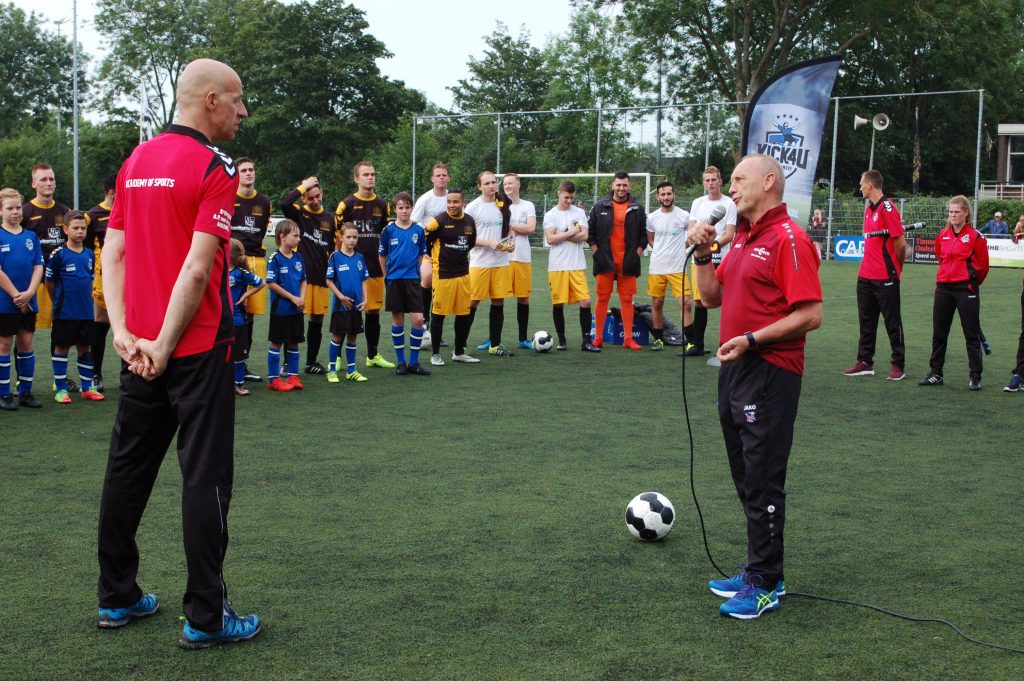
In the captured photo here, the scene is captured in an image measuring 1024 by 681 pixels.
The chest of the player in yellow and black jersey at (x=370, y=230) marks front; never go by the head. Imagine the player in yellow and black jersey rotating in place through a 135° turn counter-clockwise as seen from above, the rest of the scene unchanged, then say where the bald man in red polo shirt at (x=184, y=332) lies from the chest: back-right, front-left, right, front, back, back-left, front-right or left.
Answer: back

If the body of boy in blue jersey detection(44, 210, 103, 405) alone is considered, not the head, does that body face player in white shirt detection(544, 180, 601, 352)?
no

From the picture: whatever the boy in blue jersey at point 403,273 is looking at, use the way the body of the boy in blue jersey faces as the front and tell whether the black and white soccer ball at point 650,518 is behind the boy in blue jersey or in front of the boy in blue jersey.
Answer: in front

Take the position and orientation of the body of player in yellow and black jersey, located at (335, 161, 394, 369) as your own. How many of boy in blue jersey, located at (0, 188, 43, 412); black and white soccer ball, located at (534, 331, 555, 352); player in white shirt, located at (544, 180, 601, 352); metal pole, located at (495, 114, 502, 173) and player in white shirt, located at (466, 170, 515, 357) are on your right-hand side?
1

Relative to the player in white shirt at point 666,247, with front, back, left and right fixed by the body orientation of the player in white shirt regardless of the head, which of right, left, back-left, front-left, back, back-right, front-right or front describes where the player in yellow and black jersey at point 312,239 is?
front-right

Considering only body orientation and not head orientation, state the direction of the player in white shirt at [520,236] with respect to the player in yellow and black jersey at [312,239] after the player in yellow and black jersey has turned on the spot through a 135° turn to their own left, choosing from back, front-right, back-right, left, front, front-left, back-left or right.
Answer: front-right

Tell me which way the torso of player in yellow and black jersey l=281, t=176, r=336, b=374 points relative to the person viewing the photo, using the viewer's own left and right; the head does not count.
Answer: facing the viewer and to the right of the viewer

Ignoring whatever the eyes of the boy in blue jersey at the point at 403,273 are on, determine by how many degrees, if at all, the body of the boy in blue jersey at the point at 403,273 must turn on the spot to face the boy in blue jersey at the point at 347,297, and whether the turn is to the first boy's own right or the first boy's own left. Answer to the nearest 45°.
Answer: approximately 45° to the first boy's own right

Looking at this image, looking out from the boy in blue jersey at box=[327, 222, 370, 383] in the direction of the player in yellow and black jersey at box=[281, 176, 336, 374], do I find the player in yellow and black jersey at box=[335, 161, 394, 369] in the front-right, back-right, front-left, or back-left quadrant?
front-right

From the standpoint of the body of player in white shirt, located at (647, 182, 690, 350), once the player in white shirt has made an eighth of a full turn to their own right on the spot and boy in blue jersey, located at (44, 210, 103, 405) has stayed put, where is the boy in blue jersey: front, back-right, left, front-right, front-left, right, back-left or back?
front

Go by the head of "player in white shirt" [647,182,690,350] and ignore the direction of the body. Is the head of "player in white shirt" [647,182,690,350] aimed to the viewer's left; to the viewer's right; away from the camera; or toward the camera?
toward the camera

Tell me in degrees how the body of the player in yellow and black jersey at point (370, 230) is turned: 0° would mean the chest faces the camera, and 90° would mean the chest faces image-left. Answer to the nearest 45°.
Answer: approximately 315°

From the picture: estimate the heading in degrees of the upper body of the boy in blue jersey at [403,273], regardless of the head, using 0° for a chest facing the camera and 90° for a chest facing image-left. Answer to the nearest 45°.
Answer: approximately 0°

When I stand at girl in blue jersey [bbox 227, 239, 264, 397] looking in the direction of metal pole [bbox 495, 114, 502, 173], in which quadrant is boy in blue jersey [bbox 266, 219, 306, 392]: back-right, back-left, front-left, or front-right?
front-right

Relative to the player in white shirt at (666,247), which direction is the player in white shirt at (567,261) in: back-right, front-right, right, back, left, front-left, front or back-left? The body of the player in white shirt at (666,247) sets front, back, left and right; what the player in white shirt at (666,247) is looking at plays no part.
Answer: right

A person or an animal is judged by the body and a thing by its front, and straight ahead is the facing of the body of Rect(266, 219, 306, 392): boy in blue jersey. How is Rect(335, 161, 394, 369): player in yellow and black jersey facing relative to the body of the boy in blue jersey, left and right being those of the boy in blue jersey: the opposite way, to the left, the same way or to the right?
the same way

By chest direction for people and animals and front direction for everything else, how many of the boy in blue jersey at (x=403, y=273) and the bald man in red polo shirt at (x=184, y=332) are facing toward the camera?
1

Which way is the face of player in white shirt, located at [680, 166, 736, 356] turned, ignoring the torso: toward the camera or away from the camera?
toward the camera

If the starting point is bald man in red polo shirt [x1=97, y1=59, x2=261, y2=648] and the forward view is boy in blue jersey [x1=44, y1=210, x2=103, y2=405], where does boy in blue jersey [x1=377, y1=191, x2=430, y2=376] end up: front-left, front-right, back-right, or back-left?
front-right
